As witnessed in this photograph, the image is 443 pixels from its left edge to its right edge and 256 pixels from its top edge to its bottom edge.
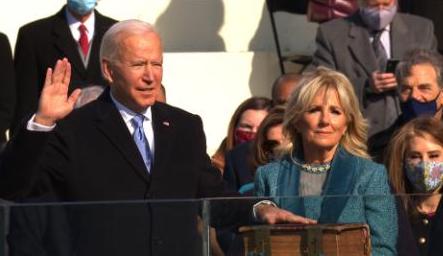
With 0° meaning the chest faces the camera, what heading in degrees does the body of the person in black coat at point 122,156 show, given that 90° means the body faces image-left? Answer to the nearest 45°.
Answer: approximately 315°

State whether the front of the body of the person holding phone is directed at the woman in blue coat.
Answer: yes

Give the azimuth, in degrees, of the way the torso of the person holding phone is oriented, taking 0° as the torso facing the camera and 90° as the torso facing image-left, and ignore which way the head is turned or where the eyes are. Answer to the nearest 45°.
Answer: approximately 0°

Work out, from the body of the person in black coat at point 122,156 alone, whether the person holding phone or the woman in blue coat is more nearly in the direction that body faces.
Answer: the woman in blue coat

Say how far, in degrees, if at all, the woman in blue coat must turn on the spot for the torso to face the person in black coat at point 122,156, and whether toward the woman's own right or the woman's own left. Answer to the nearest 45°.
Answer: approximately 90° to the woman's own right

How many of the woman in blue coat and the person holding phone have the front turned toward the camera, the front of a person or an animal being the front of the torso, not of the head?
2

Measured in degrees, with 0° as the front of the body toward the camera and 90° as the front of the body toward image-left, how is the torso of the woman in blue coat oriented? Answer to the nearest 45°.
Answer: approximately 0°

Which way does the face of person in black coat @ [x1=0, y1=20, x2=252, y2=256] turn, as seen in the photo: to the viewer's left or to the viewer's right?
to the viewer's right

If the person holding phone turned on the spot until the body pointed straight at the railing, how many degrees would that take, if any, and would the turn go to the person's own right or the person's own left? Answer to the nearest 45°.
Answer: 0° — they already face it

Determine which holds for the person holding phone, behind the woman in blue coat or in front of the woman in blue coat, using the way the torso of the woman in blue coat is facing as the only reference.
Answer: behind
